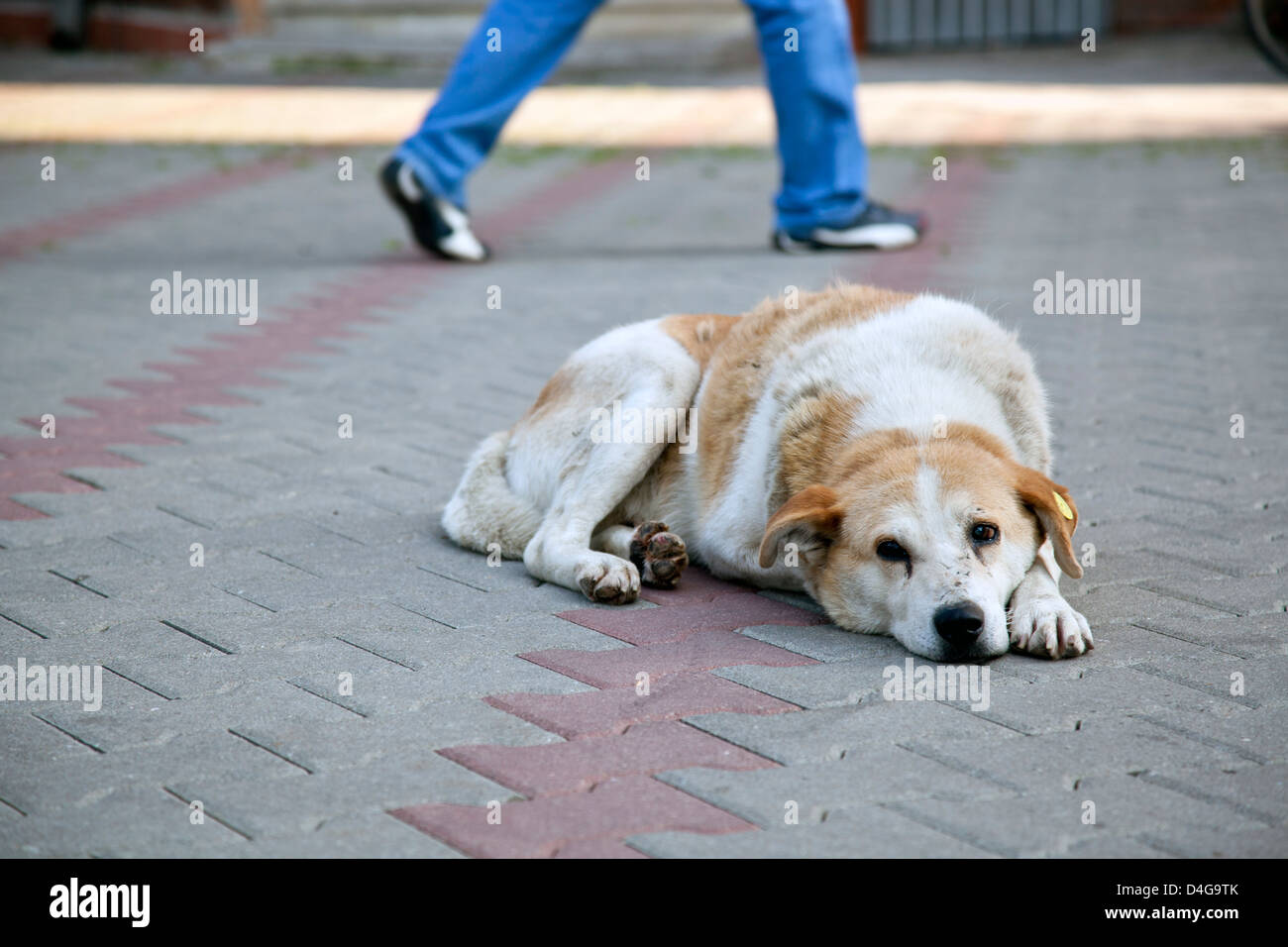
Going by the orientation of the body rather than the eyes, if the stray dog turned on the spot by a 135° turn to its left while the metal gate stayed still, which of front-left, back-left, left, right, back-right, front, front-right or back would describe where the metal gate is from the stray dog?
front

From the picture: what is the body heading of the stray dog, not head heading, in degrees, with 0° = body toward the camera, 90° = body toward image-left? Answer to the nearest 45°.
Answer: approximately 315°
